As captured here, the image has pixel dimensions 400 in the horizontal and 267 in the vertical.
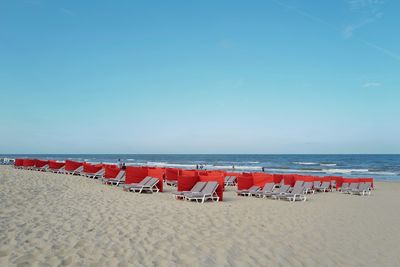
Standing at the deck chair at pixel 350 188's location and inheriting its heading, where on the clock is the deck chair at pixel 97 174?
the deck chair at pixel 97 174 is roughly at 1 o'clock from the deck chair at pixel 350 188.

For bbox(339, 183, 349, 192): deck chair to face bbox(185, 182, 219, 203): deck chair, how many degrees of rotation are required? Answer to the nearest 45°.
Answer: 0° — it already faces it

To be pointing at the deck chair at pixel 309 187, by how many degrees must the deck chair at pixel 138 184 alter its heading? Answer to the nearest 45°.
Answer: approximately 180°

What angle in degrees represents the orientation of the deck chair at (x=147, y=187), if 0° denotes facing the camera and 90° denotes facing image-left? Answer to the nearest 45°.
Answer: approximately 45°

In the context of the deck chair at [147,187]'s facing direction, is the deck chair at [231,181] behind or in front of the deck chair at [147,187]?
behind

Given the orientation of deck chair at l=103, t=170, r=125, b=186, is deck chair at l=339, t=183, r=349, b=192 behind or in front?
behind
